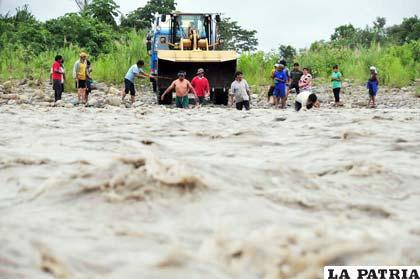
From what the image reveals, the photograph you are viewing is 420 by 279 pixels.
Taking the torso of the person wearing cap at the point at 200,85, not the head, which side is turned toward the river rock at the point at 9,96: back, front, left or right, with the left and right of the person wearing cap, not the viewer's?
right

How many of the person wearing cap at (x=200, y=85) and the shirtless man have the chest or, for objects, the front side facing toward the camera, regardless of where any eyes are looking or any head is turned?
2

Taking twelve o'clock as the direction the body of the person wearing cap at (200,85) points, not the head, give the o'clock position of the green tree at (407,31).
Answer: The green tree is roughly at 7 o'clock from the person wearing cap.

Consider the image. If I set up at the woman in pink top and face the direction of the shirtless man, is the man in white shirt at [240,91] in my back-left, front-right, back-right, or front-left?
front-left

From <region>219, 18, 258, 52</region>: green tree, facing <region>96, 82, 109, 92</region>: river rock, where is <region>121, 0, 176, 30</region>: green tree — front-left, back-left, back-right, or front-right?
front-right

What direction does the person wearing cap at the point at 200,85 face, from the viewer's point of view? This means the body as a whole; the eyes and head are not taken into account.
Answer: toward the camera

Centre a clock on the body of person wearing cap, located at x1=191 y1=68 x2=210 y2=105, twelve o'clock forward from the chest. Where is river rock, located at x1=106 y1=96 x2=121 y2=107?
The river rock is roughly at 3 o'clock from the person wearing cap.

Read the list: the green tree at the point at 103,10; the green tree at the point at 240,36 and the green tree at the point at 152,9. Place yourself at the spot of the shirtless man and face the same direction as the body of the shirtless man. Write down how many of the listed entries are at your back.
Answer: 3

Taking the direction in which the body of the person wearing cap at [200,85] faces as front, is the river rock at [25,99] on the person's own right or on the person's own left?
on the person's own right

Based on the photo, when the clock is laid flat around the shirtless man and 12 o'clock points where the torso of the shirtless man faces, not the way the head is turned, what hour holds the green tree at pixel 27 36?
The green tree is roughly at 5 o'clock from the shirtless man.

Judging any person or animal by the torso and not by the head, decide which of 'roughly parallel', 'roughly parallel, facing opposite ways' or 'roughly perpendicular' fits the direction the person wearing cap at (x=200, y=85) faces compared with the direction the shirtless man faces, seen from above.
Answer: roughly parallel

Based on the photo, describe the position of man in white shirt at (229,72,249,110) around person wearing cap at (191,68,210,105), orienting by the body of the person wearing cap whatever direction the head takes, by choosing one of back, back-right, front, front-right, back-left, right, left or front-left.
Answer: front-left

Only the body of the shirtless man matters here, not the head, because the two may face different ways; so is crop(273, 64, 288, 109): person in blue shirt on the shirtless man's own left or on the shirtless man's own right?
on the shirtless man's own left
